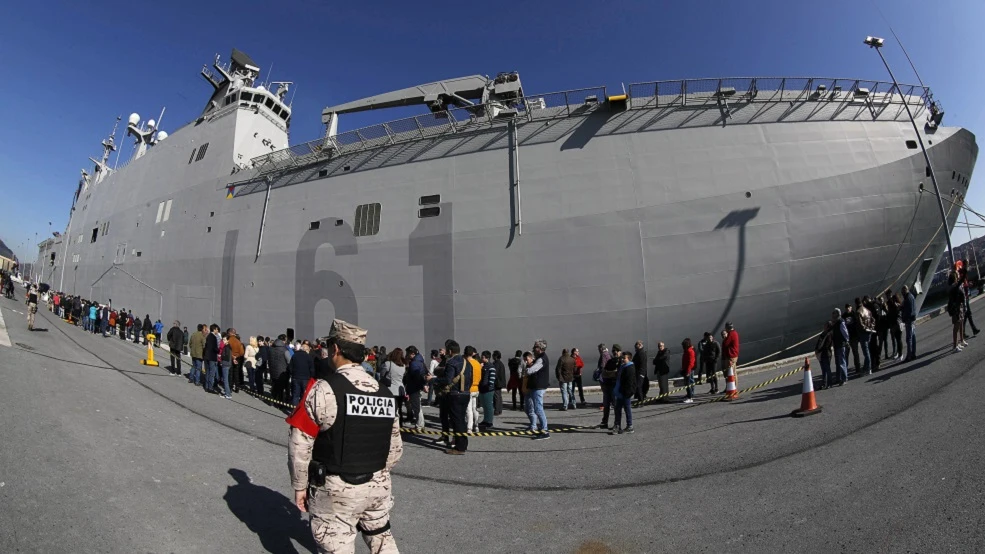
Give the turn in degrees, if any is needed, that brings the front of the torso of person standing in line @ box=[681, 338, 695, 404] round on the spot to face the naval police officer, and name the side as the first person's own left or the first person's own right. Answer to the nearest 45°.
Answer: approximately 90° to the first person's own left

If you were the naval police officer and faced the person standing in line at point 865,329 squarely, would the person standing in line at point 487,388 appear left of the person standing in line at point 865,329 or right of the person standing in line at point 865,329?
left

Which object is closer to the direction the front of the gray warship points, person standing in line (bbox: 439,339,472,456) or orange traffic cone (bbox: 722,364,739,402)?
the orange traffic cone

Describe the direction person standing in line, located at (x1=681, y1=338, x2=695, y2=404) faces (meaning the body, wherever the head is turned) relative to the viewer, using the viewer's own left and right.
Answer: facing to the left of the viewer

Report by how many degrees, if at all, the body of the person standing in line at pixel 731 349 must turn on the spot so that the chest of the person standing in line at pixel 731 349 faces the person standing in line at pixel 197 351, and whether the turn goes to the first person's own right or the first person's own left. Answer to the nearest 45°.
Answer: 0° — they already face them

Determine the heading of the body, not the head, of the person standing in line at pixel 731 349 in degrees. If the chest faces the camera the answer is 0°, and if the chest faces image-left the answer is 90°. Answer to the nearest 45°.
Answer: approximately 90°

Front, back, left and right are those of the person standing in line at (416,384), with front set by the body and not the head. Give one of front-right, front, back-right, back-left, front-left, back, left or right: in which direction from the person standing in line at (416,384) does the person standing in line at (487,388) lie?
back

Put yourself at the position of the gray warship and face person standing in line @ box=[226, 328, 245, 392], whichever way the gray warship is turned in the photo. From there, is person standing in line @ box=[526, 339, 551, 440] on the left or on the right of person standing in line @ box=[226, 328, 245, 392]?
left

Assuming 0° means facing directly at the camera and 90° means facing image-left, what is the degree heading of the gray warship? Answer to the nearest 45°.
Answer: approximately 315°

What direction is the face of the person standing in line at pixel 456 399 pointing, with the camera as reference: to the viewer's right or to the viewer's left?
to the viewer's left
